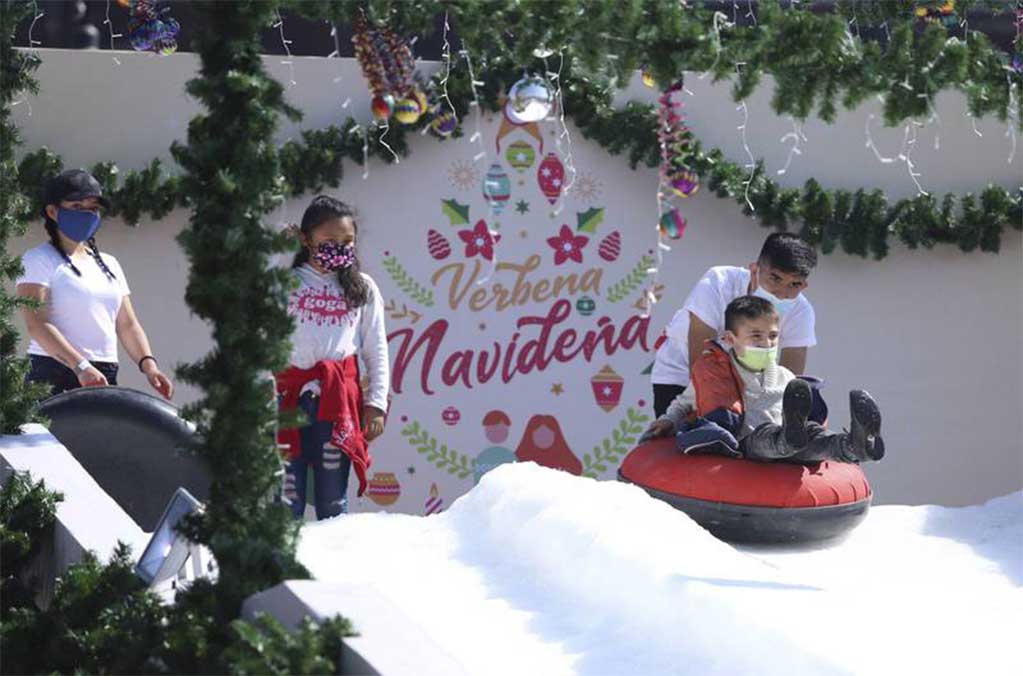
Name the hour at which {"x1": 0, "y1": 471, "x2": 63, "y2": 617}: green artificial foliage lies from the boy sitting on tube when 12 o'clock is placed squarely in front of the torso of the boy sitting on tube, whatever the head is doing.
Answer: The green artificial foliage is roughly at 3 o'clock from the boy sitting on tube.

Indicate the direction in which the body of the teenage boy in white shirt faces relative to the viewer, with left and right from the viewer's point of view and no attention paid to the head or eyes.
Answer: facing the viewer and to the right of the viewer

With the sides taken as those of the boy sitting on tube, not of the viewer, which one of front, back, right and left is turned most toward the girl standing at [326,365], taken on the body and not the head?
right

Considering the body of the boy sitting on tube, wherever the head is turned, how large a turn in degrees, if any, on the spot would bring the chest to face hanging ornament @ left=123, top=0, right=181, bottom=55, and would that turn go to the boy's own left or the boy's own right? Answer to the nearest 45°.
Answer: approximately 135° to the boy's own right

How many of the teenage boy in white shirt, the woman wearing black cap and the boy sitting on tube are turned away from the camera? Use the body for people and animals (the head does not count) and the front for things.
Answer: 0

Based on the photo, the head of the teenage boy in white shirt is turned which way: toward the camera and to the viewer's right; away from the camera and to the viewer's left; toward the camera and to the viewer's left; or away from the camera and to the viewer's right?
toward the camera and to the viewer's right

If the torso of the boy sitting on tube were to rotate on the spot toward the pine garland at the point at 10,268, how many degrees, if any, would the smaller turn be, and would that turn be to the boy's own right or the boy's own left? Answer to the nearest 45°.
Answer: approximately 135° to the boy's own right

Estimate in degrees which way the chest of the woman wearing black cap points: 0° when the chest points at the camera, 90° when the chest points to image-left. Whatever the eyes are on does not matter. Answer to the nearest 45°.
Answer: approximately 315°

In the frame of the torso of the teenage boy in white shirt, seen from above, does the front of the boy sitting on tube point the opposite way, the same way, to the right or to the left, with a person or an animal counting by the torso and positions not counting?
the same way

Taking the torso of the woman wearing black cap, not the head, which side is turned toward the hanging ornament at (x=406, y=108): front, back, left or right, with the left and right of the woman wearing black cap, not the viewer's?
front

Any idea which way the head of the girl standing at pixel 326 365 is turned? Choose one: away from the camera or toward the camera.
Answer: toward the camera

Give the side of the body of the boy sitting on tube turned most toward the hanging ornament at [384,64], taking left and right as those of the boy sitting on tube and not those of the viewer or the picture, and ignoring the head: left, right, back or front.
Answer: right
